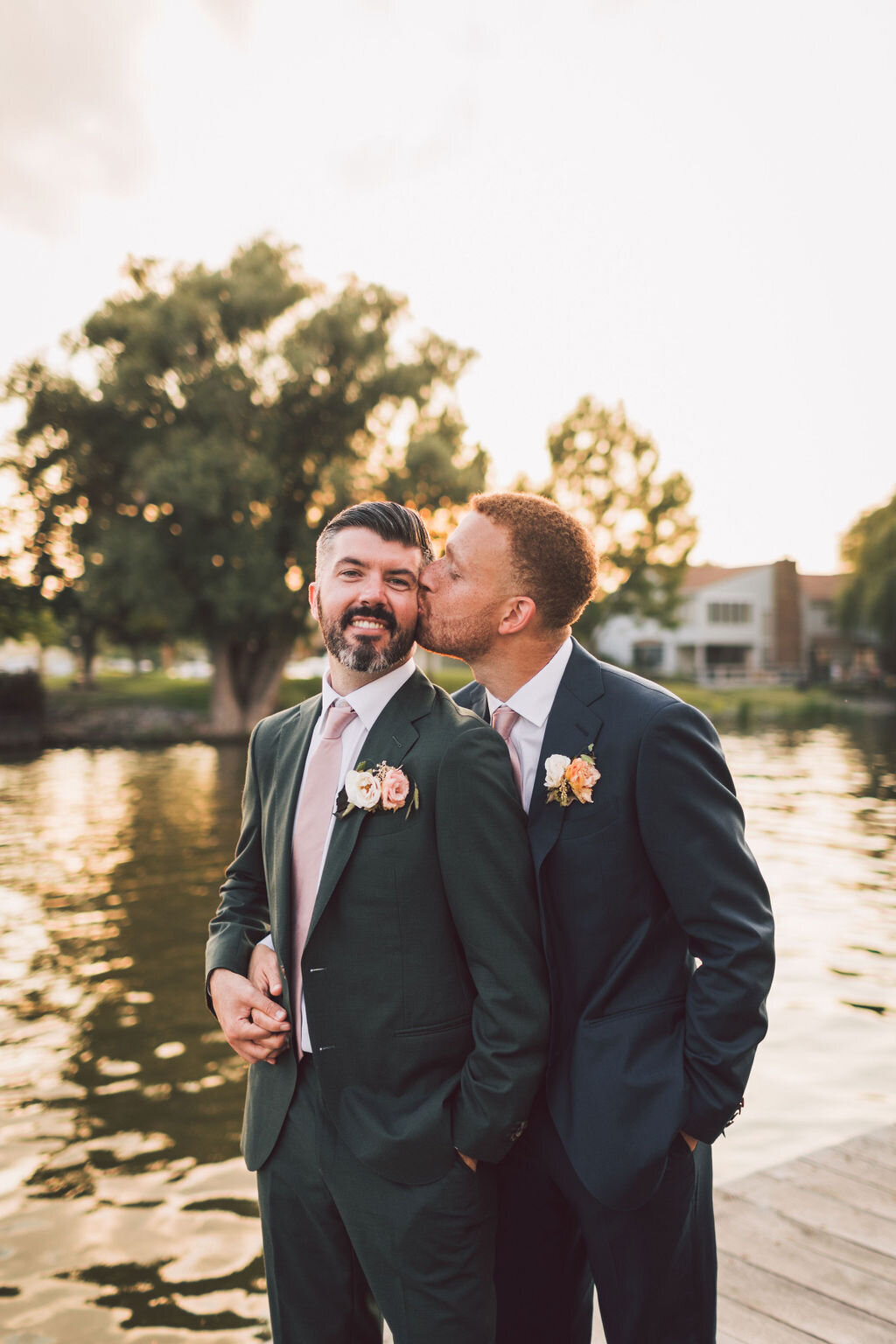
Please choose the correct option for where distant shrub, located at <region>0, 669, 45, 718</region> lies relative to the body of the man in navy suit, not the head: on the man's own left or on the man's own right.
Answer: on the man's own right

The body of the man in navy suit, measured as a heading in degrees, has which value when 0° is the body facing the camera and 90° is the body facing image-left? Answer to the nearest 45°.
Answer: approximately 45°

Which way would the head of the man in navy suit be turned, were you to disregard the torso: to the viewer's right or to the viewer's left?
to the viewer's left

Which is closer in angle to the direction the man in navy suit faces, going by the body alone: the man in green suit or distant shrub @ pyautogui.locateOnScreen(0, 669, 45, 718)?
the man in green suit

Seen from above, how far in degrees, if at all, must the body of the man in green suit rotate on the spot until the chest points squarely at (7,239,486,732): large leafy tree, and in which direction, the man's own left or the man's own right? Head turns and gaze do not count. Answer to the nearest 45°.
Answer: approximately 135° to the man's own right

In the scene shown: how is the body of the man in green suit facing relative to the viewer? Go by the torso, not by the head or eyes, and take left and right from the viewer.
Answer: facing the viewer and to the left of the viewer

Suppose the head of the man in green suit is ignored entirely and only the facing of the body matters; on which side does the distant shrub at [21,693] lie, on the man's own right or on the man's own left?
on the man's own right

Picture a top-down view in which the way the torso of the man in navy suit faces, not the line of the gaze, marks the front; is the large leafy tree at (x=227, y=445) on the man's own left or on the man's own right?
on the man's own right

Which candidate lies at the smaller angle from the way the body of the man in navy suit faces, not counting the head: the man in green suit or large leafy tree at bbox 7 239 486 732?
the man in green suit

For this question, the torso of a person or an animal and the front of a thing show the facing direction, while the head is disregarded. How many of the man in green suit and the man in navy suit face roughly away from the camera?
0
